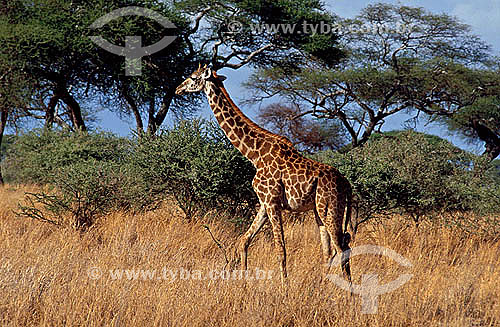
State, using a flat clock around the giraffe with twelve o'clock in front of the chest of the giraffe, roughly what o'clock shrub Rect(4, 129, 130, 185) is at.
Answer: The shrub is roughly at 2 o'clock from the giraffe.

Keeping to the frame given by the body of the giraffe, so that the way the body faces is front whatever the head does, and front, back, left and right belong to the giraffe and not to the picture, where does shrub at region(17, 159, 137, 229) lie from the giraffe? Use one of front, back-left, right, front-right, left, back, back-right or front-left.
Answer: front-right

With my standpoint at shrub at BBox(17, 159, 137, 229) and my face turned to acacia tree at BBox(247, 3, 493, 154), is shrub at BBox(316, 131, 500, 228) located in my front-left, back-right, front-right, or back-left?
front-right

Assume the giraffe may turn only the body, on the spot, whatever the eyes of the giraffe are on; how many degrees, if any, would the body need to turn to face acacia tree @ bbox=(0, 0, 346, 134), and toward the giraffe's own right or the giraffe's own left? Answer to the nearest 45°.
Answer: approximately 90° to the giraffe's own right

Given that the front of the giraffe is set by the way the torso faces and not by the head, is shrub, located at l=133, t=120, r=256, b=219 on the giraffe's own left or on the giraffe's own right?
on the giraffe's own right

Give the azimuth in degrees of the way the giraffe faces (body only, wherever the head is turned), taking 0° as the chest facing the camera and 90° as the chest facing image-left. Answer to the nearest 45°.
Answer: approximately 90°

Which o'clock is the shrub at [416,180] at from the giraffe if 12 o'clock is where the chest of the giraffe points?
The shrub is roughly at 4 o'clock from the giraffe.

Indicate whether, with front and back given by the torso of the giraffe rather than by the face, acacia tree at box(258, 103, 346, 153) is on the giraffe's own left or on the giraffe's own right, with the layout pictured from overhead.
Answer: on the giraffe's own right

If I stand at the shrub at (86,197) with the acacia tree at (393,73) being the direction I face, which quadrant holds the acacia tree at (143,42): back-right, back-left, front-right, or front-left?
front-left

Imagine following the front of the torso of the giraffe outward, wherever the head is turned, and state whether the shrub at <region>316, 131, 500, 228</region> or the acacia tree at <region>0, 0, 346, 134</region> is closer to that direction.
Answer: the acacia tree

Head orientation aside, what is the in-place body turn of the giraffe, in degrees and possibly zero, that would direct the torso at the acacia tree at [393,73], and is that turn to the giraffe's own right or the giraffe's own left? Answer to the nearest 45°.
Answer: approximately 90° to the giraffe's own right

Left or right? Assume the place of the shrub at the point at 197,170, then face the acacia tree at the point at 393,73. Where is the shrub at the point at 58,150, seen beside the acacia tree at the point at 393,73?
left
